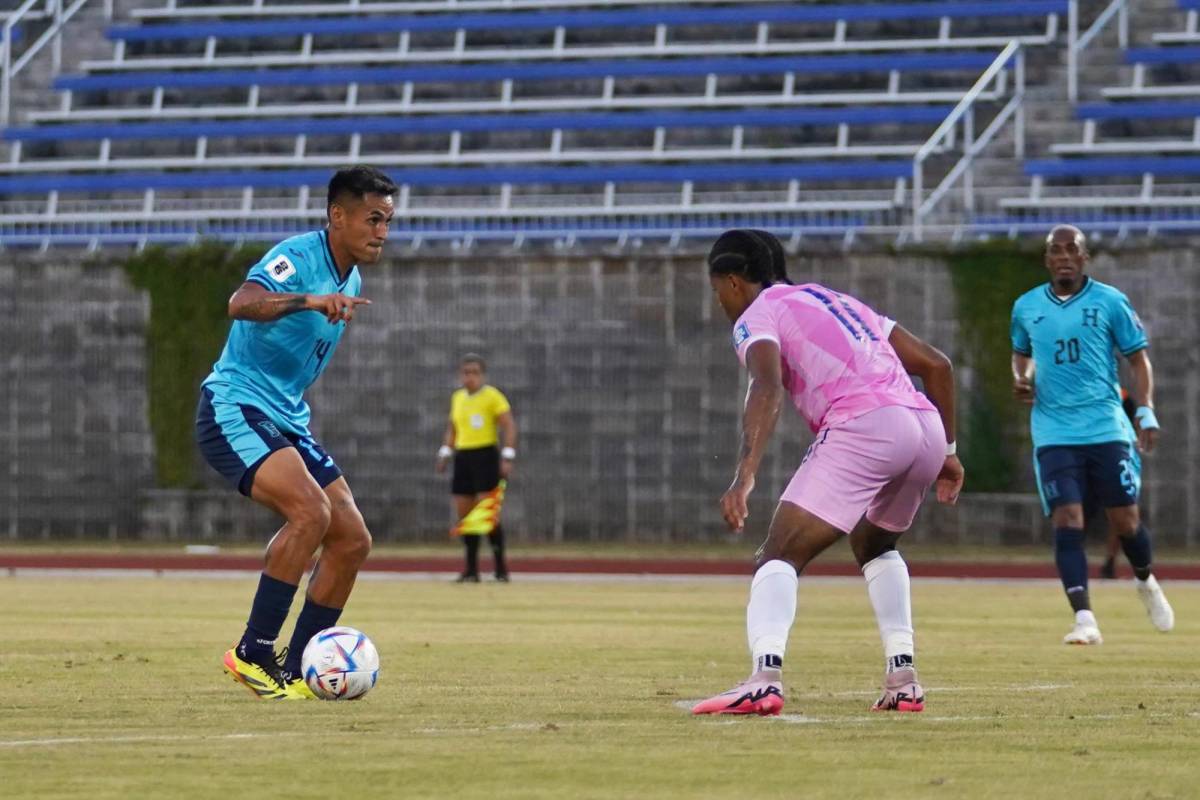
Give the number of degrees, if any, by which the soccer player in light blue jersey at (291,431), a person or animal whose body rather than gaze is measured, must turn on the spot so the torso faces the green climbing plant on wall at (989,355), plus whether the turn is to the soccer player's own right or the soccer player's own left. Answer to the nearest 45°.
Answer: approximately 90° to the soccer player's own left

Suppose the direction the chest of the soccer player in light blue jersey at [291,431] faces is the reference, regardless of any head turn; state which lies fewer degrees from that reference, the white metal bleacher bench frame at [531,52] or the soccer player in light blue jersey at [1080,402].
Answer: the soccer player in light blue jersey

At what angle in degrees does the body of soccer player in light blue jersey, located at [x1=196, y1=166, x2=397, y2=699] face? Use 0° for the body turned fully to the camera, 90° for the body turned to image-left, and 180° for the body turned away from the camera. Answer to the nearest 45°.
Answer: approximately 315°

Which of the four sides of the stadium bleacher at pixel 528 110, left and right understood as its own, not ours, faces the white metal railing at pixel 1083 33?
left

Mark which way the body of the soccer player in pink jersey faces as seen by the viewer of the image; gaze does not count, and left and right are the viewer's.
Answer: facing away from the viewer and to the left of the viewer

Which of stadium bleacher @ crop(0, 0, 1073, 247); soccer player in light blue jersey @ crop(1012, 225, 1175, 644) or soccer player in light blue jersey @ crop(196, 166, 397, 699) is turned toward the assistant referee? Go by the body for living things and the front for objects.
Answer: the stadium bleacher

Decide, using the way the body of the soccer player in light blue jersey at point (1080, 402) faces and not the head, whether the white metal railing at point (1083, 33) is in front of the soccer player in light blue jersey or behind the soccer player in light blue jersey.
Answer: behind

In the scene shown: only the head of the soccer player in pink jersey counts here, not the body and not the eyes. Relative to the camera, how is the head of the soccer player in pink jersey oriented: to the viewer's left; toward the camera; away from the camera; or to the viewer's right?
to the viewer's left

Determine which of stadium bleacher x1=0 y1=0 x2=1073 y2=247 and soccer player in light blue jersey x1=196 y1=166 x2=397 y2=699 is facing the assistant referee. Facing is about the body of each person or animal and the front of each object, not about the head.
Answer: the stadium bleacher

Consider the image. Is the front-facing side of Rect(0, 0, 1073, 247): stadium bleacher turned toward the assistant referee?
yes
